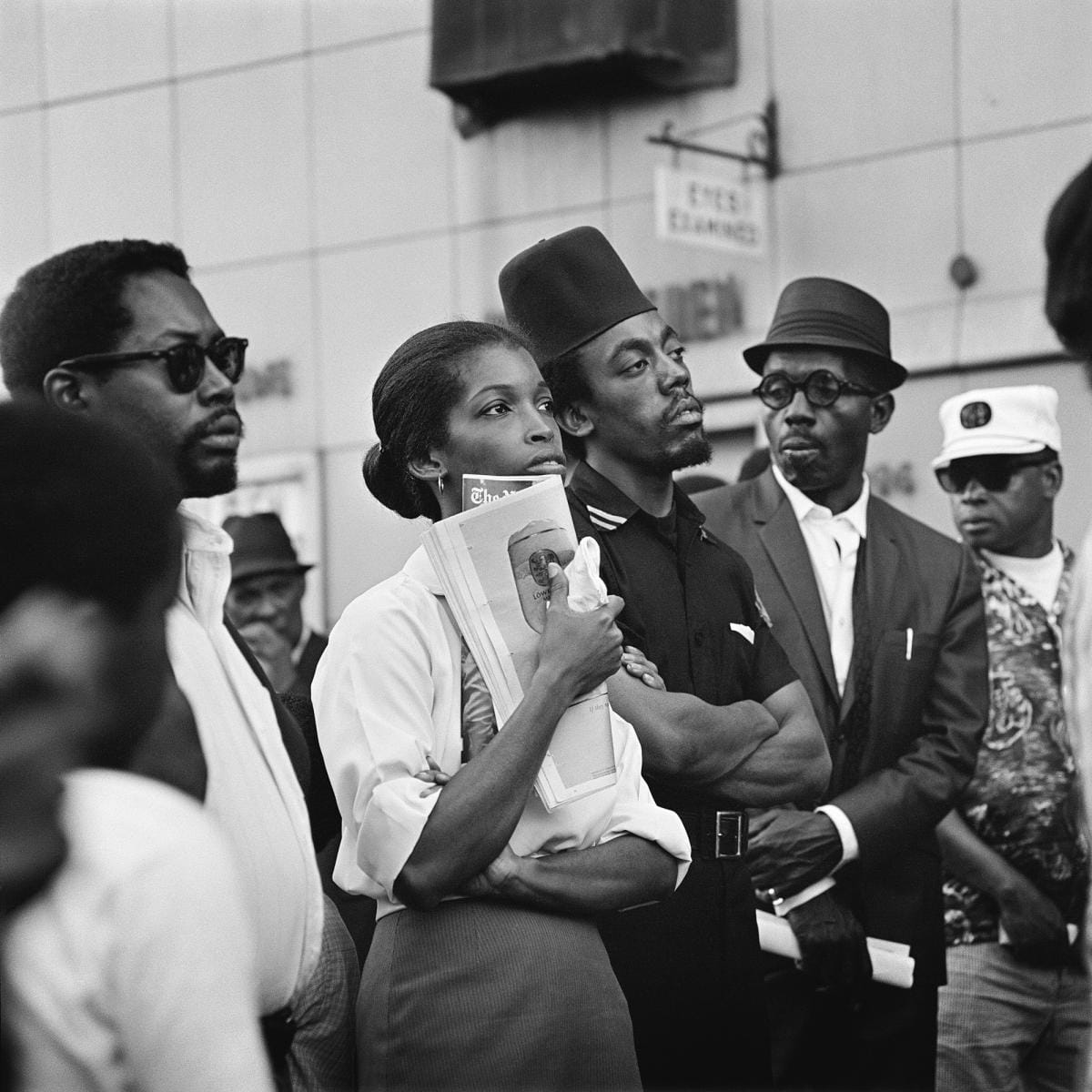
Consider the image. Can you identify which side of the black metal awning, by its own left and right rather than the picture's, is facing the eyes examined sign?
left

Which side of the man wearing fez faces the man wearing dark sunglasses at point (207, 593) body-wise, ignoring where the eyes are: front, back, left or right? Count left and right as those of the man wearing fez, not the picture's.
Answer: right

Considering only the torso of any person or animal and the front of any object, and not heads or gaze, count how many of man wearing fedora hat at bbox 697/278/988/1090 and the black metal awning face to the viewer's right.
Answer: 0

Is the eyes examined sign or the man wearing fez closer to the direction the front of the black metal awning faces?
the man wearing fez

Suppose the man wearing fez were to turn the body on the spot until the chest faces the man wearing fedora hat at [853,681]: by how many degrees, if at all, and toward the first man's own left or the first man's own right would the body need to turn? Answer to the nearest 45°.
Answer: approximately 90° to the first man's own left

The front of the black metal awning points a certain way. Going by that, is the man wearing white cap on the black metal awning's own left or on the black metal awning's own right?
on the black metal awning's own left

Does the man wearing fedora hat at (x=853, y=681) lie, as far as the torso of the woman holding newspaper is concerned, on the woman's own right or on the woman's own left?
on the woman's own left

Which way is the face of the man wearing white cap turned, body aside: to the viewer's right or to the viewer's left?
to the viewer's left

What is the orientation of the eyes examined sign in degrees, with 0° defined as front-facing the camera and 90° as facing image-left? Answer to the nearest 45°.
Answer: approximately 315°

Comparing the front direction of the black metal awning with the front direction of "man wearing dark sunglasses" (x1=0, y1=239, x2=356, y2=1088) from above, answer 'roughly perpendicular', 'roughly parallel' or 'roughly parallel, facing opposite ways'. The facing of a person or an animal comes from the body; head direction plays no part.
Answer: roughly perpendicular
